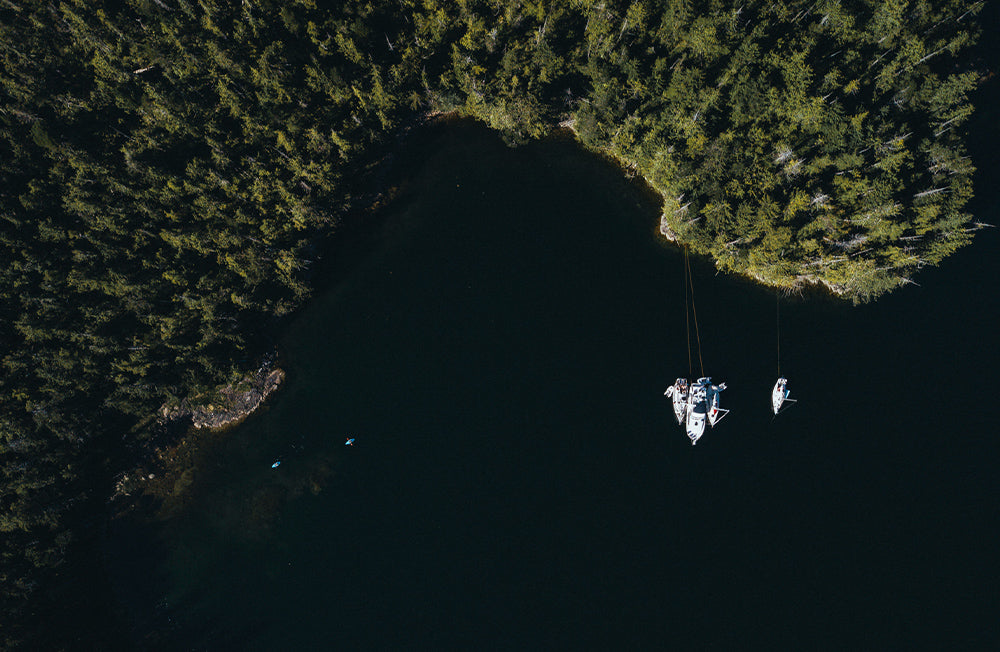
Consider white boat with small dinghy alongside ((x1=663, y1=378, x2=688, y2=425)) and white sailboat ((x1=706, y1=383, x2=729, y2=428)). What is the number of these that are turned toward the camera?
2

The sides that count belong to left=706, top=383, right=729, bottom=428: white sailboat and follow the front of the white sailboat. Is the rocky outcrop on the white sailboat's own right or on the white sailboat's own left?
on the white sailboat's own right

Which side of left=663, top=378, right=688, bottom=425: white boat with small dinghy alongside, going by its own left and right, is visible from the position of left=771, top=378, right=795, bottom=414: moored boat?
left

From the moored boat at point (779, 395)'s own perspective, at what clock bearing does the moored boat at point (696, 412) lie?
the moored boat at point (696, 412) is roughly at 2 o'clock from the moored boat at point (779, 395).
